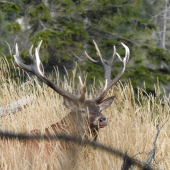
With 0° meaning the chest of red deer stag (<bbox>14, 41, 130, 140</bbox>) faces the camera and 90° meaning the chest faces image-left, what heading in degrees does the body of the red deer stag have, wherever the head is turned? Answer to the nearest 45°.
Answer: approximately 315°
